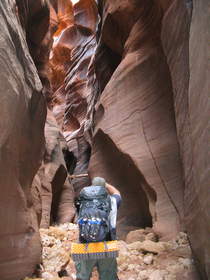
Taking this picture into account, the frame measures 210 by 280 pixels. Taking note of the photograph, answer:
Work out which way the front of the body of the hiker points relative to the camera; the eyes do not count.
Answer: away from the camera
